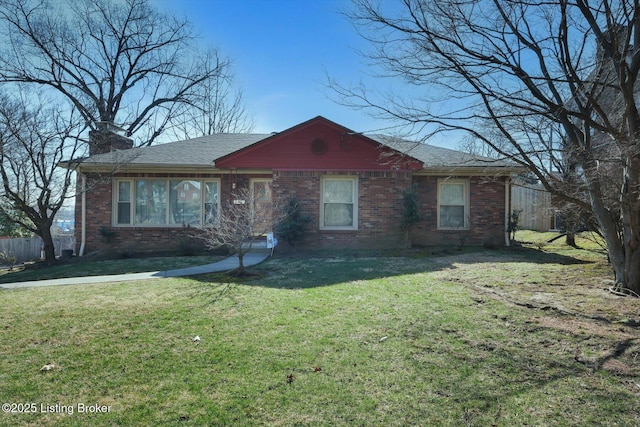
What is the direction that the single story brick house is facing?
toward the camera

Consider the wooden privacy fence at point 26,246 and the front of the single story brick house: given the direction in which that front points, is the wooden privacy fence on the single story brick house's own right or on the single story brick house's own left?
on the single story brick house's own right
